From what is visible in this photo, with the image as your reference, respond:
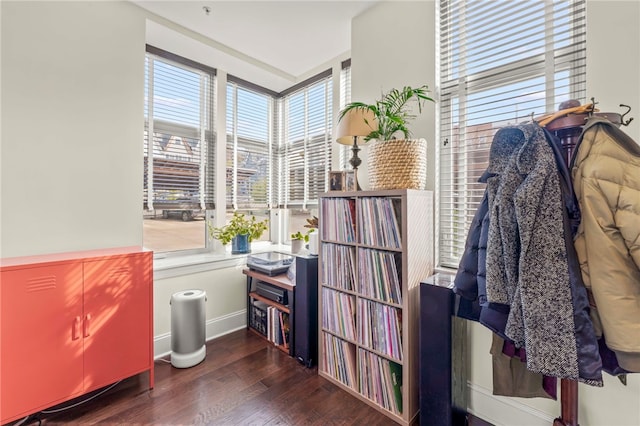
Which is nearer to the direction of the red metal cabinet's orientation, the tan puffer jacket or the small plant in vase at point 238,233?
the tan puffer jacket

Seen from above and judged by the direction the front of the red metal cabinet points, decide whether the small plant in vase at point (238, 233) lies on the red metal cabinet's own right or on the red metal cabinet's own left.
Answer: on the red metal cabinet's own left

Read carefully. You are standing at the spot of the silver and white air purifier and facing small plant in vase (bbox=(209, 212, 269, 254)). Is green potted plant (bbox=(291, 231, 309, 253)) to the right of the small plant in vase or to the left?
right

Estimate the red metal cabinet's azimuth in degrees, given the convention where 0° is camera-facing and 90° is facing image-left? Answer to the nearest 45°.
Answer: approximately 315°

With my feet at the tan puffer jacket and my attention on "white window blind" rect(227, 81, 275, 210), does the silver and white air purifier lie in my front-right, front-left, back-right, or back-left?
front-left

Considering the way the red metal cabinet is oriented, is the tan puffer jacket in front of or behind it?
in front

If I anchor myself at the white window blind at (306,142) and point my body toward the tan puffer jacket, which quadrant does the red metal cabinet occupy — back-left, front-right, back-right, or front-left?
front-right

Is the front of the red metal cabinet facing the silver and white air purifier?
no

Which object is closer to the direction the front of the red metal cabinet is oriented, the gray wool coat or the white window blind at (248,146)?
the gray wool coat
